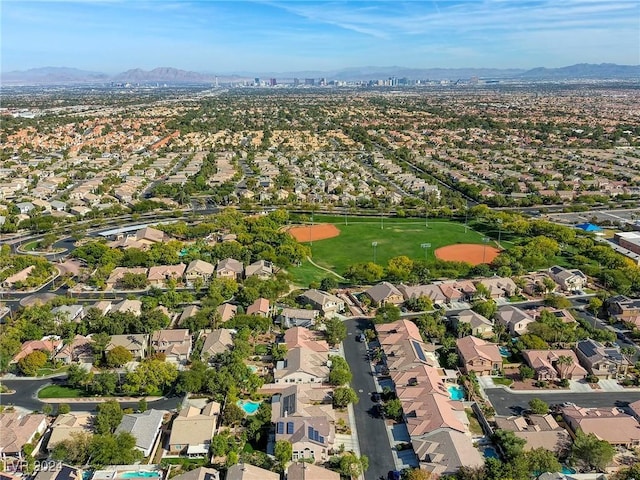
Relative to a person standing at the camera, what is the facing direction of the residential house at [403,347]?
facing to the left of the viewer

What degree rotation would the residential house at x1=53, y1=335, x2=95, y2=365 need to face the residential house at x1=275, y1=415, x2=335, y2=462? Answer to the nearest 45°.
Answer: approximately 45° to its left

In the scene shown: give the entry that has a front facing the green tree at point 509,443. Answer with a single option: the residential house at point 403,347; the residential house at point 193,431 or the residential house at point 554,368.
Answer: the residential house at point 554,368

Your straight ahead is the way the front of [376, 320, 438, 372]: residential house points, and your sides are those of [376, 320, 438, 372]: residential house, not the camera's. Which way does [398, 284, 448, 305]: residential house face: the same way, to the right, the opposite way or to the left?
to the left

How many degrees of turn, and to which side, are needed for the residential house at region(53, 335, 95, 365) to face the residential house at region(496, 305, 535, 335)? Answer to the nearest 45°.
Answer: approximately 90° to its left

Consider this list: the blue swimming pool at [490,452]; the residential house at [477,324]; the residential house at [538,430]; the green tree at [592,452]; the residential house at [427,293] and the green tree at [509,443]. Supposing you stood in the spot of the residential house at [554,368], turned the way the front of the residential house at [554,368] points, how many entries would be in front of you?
4

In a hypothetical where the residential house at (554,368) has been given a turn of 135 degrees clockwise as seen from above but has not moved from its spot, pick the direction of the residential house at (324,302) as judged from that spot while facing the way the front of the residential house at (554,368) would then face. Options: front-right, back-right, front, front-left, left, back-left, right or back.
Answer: front-left

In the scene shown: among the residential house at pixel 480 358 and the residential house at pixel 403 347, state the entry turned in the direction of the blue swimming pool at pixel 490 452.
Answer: the residential house at pixel 480 358

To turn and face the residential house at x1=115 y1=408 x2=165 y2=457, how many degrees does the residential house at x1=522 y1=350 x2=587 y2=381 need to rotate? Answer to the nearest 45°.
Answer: approximately 45° to its right

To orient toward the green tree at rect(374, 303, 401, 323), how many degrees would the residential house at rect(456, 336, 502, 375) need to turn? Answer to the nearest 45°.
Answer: approximately 135° to its right

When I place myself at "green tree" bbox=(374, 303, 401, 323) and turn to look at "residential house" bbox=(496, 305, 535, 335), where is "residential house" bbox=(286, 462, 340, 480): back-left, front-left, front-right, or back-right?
back-right
